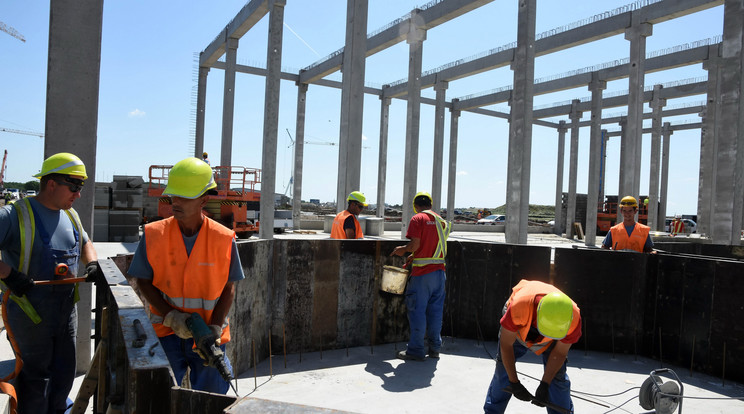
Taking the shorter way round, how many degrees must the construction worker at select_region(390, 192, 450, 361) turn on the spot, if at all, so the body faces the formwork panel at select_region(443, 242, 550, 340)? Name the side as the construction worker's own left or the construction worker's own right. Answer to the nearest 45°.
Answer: approximately 90° to the construction worker's own right

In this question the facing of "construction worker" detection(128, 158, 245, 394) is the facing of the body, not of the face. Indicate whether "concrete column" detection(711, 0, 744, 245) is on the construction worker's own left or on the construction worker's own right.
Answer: on the construction worker's own left

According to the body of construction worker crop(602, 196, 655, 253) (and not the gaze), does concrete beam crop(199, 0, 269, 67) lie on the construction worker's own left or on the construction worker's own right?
on the construction worker's own right

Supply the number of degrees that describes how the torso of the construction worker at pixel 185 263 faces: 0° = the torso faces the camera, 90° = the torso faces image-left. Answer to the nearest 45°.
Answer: approximately 0°

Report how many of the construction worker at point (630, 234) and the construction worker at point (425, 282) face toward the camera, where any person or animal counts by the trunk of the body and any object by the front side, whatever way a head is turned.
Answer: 1

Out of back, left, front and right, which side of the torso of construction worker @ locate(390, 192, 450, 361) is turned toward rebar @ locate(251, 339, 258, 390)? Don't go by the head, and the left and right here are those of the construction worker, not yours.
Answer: left

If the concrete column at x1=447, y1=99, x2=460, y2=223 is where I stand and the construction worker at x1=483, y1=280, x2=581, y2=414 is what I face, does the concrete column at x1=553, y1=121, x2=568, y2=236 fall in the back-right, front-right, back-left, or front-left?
back-left

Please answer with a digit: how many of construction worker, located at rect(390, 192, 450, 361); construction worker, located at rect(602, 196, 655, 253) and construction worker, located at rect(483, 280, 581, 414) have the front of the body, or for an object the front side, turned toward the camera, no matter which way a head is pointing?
2

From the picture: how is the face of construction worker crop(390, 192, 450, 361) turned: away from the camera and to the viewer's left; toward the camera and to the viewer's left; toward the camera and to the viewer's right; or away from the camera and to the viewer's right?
away from the camera and to the viewer's left

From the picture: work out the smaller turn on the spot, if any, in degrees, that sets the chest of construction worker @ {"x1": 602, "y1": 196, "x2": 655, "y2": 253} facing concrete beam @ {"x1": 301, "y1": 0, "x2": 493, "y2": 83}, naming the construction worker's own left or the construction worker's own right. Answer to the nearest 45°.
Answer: approximately 135° to the construction worker's own right

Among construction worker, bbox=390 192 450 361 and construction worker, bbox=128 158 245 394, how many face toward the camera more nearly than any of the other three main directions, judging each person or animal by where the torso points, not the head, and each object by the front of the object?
1

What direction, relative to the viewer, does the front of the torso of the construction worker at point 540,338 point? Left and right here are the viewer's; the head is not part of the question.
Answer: facing the viewer

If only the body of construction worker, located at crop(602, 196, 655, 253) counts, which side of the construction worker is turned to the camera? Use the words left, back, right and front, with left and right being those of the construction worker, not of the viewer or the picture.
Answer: front

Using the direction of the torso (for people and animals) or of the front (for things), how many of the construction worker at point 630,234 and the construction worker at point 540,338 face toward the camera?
2
